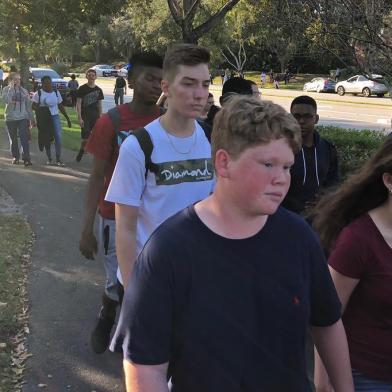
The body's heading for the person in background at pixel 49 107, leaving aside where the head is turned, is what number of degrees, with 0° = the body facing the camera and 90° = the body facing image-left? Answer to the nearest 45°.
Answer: approximately 0°

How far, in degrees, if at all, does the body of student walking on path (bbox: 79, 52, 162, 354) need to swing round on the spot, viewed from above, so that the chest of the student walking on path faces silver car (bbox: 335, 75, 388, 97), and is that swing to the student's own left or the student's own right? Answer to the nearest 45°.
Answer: approximately 90° to the student's own left

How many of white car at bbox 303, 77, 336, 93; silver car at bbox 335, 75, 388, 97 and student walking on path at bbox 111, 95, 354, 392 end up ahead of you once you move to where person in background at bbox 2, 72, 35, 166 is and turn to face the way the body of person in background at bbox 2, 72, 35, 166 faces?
1

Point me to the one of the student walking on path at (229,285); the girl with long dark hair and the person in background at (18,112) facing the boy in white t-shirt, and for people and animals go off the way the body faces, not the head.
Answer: the person in background

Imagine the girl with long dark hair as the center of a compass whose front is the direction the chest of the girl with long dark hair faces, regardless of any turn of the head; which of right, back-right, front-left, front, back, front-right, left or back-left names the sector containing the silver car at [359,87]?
back-left

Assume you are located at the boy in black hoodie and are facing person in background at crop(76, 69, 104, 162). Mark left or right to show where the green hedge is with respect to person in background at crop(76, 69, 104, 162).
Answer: right

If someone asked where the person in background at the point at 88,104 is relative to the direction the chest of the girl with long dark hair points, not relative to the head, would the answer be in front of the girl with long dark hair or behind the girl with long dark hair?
behind

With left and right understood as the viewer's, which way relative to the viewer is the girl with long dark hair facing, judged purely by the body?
facing the viewer and to the right of the viewer

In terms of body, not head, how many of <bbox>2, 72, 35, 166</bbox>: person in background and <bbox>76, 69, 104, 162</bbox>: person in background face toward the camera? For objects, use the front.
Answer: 2

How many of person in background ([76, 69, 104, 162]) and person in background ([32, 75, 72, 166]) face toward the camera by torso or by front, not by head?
2

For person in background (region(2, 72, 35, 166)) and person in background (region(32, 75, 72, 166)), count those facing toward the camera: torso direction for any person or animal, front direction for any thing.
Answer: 2
